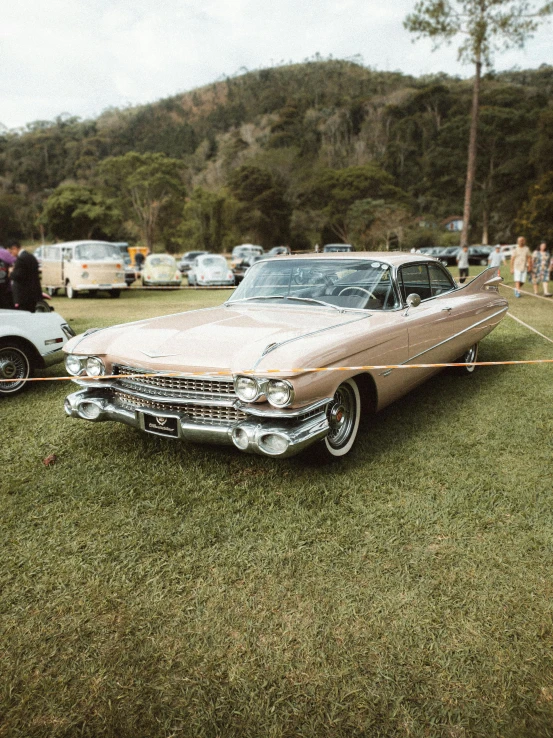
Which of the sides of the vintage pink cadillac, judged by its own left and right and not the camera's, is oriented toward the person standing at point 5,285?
right

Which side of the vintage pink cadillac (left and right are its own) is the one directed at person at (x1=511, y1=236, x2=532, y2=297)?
back

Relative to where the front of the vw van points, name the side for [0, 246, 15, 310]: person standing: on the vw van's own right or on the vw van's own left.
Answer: on the vw van's own right

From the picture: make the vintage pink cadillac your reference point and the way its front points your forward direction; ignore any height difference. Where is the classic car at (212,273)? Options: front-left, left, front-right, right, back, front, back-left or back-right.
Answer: back-right

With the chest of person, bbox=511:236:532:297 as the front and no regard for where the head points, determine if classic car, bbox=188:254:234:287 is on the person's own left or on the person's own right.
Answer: on the person's own right

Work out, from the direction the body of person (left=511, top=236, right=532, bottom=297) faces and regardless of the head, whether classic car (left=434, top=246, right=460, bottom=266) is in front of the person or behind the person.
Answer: behind

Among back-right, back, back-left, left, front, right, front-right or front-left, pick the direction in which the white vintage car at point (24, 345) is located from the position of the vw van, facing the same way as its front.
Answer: front-right

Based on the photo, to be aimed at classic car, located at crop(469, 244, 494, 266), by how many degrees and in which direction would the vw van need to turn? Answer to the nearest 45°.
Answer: approximately 90° to its left

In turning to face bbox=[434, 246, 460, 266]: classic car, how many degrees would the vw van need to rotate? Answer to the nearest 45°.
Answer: approximately 90° to its left

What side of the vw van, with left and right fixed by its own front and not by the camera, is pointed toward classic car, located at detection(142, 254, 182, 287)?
left
